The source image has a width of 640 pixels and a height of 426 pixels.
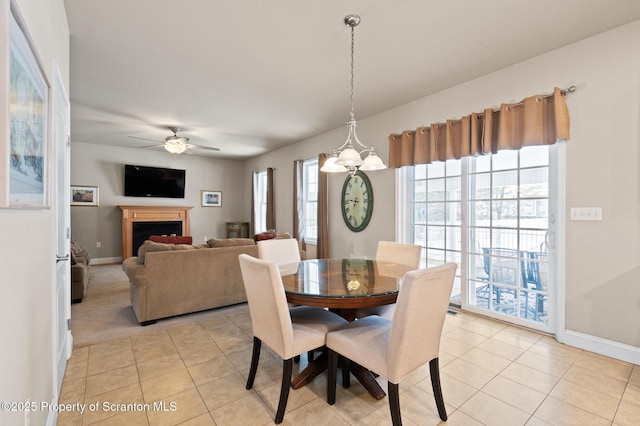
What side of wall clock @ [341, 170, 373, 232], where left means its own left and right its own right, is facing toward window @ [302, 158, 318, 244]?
right

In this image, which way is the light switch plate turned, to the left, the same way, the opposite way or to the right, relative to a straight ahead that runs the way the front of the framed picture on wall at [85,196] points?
to the right

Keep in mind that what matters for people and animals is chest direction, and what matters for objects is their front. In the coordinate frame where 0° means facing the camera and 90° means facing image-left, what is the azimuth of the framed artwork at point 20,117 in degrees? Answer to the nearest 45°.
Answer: approximately 270°

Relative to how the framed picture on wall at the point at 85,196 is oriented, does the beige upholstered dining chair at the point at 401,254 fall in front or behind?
in front

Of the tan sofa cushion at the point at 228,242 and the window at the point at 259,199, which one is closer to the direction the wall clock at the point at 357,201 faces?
the tan sofa cushion

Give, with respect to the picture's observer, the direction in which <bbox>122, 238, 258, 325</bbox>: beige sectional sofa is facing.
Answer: facing away from the viewer and to the left of the viewer

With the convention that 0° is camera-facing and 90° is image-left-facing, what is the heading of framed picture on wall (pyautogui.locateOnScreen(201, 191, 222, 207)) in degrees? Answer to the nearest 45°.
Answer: approximately 0°

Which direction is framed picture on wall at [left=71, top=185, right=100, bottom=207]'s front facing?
toward the camera

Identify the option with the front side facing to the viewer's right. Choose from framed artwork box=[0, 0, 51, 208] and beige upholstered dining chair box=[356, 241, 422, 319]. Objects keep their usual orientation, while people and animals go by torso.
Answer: the framed artwork

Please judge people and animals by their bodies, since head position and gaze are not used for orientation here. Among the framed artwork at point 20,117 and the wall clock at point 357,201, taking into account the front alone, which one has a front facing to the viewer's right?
the framed artwork

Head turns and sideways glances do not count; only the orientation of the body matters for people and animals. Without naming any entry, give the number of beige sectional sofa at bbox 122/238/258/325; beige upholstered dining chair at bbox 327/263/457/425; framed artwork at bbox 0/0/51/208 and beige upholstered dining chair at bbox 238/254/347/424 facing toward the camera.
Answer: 0

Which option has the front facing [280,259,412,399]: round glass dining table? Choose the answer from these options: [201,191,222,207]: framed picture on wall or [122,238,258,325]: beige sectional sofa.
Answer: the framed picture on wall

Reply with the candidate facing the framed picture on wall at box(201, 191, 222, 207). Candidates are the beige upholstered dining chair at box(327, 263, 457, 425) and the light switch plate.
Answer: the beige upholstered dining chair

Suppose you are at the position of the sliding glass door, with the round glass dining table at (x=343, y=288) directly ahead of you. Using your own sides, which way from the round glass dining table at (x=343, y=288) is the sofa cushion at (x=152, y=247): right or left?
right

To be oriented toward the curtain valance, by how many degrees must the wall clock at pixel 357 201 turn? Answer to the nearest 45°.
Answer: approximately 90° to its left
